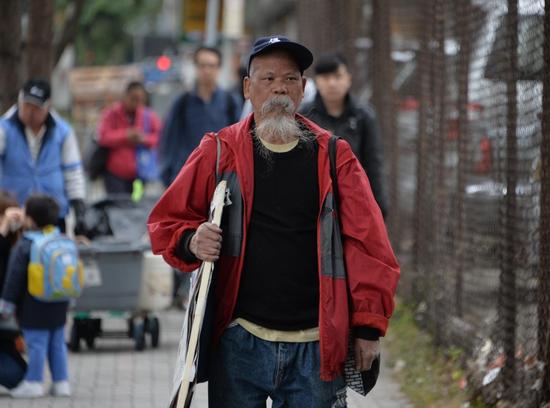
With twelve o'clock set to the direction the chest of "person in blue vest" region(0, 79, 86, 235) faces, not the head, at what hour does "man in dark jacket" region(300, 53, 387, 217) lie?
The man in dark jacket is roughly at 10 o'clock from the person in blue vest.

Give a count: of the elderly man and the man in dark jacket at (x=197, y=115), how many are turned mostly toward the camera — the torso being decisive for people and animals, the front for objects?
2

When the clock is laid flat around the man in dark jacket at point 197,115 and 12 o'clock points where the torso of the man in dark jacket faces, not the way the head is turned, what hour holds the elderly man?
The elderly man is roughly at 12 o'clock from the man in dark jacket.

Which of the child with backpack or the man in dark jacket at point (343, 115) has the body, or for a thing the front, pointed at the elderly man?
the man in dark jacket

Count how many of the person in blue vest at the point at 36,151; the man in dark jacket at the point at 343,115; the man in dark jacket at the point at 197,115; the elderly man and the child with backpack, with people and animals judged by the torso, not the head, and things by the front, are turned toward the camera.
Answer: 4

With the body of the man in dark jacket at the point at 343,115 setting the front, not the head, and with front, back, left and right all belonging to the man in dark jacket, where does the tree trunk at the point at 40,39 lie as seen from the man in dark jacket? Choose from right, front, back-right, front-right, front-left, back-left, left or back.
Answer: back-right

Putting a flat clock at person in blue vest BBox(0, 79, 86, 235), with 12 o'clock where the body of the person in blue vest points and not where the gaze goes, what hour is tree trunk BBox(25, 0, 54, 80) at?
The tree trunk is roughly at 6 o'clock from the person in blue vest.

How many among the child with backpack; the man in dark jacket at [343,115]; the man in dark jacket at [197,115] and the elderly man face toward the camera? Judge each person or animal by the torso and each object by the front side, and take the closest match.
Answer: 3

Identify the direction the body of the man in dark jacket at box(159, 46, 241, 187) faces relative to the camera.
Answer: toward the camera

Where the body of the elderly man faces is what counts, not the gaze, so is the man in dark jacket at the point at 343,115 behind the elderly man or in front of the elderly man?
behind

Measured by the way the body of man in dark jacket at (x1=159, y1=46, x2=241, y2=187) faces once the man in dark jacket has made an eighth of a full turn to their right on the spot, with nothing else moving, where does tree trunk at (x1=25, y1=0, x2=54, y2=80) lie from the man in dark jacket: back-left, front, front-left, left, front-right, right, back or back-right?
right

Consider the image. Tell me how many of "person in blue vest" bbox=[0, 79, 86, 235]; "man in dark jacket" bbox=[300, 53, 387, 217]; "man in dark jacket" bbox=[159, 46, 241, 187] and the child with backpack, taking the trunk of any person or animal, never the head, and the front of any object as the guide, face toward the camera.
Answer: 3

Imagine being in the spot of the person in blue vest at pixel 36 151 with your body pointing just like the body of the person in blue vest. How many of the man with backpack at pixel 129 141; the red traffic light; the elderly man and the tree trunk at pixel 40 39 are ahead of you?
1

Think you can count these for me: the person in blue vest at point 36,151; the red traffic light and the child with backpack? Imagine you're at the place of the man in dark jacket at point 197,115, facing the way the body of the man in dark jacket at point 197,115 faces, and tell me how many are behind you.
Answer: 1
